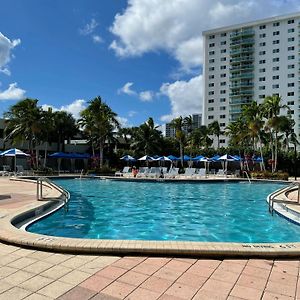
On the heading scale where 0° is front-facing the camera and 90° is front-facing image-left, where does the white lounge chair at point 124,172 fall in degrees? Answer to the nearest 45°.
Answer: approximately 45°

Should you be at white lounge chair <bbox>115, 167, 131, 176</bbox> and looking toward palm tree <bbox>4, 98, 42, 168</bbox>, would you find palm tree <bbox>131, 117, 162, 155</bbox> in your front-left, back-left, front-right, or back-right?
back-right

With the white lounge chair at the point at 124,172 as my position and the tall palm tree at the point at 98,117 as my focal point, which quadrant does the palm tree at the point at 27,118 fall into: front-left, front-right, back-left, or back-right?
front-left

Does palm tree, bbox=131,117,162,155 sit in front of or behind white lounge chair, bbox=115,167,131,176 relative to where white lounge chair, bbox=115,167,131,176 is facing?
behind

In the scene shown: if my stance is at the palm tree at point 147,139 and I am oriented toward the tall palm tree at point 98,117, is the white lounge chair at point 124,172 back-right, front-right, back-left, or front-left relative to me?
front-left
